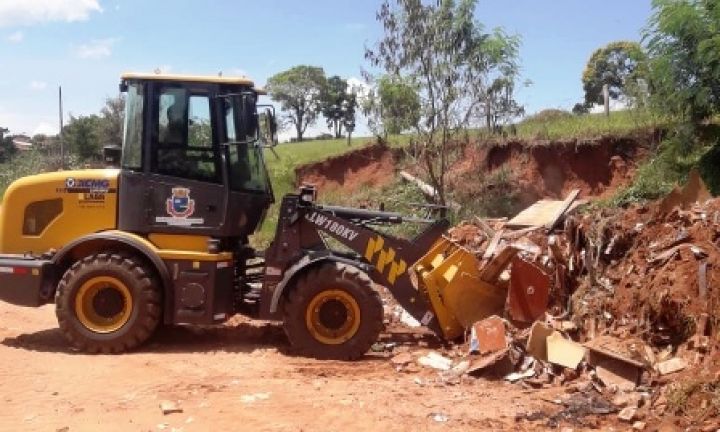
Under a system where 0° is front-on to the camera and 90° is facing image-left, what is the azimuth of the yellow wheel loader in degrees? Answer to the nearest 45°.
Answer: approximately 270°

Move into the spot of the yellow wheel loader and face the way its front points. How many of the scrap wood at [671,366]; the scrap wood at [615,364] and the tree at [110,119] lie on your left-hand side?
1

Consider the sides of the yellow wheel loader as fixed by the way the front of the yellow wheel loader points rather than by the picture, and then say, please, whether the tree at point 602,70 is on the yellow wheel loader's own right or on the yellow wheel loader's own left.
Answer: on the yellow wheel loader's own left

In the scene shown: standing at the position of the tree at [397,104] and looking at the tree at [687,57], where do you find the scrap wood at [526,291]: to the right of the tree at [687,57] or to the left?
right

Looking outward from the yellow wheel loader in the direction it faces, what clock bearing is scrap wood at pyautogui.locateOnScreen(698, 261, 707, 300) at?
The scrap wood is roughly at 1 o'clock from the yellow wheel loader.

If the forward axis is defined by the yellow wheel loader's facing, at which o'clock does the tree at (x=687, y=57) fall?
The tree is roughly at 11 o'clock from the yellow wheel loader.

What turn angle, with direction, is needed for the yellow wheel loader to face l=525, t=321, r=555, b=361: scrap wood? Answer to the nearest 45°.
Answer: approximately 45° to its right

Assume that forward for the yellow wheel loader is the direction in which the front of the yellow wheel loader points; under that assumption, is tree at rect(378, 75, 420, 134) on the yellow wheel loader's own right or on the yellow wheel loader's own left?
on the yellow wheel loader's own left

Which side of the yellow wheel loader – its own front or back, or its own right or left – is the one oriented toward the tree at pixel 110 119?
left

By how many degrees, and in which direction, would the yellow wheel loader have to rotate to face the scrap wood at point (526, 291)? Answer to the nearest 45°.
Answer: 0° — it already faces it

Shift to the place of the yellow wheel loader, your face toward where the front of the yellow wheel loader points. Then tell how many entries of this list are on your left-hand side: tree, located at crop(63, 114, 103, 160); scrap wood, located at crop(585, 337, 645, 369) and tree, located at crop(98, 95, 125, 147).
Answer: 2
